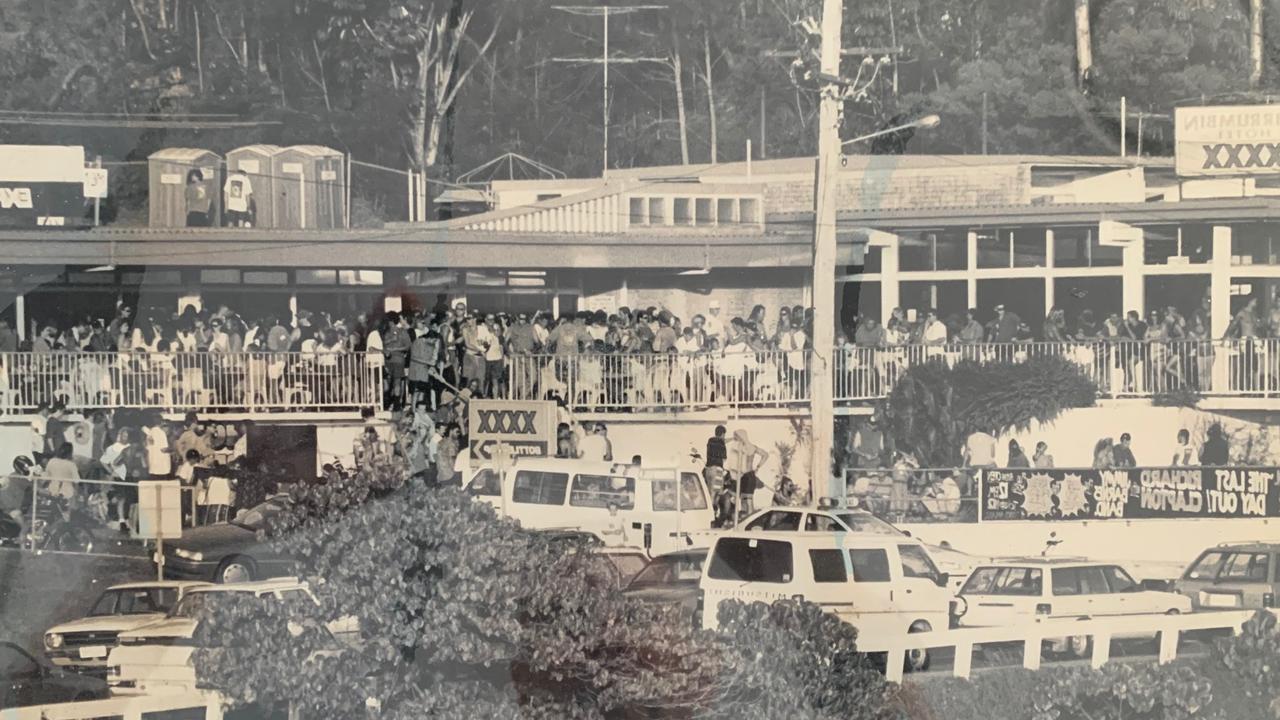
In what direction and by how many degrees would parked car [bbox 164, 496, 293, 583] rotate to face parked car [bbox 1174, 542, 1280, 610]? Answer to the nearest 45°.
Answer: approximately 135° to its left

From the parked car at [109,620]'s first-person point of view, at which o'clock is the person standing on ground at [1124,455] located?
The person standing on ground is roughly at 8 o'clock from the parked car.

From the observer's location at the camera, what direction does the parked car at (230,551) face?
facing the viewer and to the left of the viewer

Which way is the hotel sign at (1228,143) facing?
toward the camera
